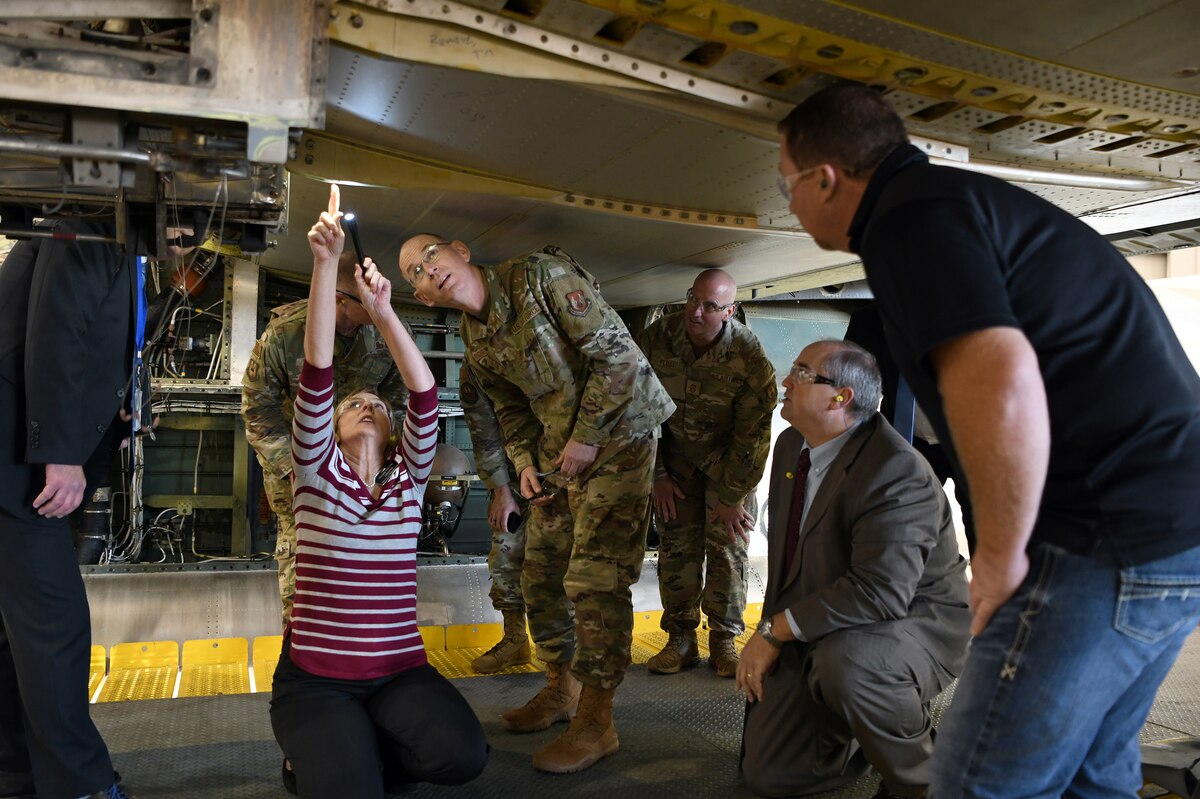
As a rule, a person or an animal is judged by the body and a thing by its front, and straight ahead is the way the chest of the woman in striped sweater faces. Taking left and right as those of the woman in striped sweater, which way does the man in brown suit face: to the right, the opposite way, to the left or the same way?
to the right

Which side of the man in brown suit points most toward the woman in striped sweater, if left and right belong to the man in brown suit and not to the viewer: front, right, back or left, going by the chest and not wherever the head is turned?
front

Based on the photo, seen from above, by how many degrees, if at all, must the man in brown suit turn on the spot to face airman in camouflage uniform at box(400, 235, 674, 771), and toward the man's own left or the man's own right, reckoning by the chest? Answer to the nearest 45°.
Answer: approximately 45° to the man's own right

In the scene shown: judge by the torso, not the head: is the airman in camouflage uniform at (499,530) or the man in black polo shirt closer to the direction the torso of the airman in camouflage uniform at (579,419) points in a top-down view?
the man in black polo shirt

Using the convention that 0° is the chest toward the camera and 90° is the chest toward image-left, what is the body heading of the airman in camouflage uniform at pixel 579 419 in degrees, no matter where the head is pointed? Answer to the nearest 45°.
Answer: approximately 45°

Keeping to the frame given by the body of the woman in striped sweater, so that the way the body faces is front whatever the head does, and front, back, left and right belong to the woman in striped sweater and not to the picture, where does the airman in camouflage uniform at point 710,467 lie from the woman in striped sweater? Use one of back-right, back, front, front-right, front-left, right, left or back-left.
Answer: back-left

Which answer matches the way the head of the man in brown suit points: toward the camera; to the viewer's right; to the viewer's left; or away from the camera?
to the viewer's left

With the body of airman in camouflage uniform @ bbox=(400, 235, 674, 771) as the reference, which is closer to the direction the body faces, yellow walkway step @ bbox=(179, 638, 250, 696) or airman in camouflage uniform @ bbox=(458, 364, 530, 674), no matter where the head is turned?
the yellow walkway step

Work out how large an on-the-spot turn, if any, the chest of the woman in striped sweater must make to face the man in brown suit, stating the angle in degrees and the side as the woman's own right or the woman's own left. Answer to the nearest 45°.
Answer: approximately 90° to the woman's own left

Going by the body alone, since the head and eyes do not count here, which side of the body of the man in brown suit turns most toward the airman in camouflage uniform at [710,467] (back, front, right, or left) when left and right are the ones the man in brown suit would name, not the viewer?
right

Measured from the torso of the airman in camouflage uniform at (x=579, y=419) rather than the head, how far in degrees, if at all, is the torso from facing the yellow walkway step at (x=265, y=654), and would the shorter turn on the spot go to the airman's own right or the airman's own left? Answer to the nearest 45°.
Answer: approximately 90° to the airman's own right

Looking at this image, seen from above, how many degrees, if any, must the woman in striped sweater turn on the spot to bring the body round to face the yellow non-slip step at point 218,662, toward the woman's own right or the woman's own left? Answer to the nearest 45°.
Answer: approximately 180°

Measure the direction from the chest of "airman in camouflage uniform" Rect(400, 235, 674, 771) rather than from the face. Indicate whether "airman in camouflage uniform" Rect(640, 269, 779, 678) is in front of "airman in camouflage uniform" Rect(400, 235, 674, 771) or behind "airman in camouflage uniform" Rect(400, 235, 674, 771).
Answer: behind

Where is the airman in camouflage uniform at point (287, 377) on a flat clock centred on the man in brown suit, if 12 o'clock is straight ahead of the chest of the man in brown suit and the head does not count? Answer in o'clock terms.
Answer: The airman in camouflage uniform is roughly at 2 o'clock from the man in brown suit.

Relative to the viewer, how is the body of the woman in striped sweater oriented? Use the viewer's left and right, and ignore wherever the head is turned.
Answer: facing the viewer
